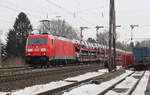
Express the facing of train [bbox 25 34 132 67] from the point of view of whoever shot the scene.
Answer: facing the viewer and to the left of the viewer

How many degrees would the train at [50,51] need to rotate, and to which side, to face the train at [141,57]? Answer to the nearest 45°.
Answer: approximately 180°
